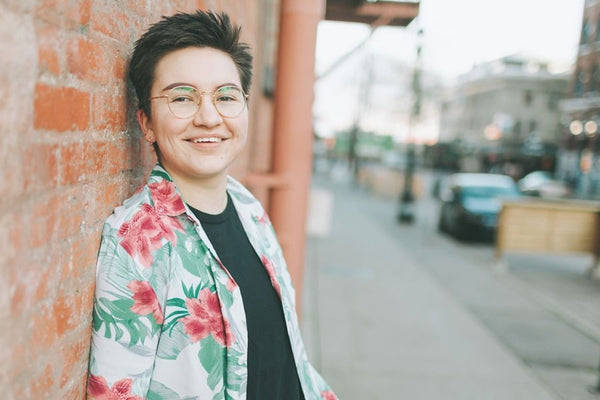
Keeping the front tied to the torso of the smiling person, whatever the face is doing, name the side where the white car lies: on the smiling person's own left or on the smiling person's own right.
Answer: on the smiling person's own left

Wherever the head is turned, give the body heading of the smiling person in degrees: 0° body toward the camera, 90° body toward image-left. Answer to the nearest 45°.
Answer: approximately 315°

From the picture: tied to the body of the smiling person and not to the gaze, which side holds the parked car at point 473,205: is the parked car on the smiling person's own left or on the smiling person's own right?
on the smiling person's own left

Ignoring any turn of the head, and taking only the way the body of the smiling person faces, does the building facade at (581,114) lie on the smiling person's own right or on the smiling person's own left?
on the smiling person's own left

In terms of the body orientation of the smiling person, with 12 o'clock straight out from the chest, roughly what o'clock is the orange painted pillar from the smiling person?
The orange painted pillar is roughly at 8 o'clock from the smiling person.
